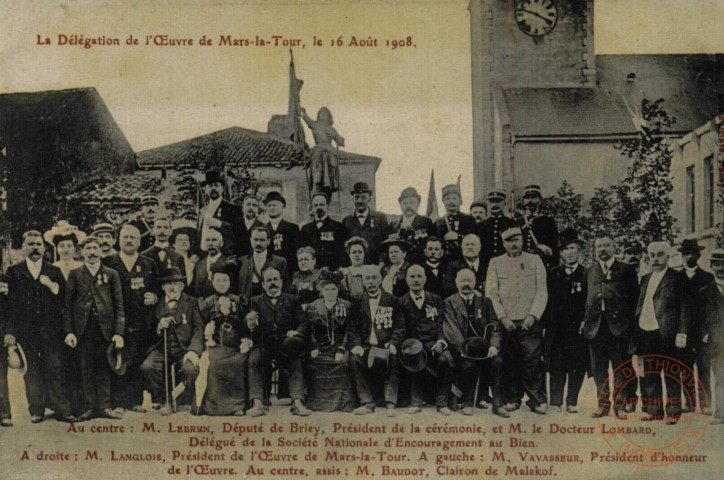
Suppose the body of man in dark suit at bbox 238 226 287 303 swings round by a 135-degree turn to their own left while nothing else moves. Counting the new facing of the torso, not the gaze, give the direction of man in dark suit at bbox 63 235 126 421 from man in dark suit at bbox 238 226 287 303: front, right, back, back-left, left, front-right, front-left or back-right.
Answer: back-left

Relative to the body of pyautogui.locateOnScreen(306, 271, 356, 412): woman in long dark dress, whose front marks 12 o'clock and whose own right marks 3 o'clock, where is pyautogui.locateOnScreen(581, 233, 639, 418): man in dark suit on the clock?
The man in dark suit is roughly at 9 o'clock from the woman in long dark dress.

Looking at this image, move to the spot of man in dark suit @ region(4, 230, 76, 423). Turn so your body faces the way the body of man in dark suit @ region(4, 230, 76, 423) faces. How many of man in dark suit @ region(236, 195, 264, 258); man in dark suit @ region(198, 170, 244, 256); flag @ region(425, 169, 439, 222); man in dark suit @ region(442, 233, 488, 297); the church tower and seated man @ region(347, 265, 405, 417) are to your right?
0

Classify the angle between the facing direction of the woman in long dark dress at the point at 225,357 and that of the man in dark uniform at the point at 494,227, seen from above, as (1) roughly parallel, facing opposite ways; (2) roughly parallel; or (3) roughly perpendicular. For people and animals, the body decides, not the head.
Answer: roughly parallel

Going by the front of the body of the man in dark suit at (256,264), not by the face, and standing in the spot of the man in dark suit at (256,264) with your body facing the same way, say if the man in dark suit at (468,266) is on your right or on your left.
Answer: on your left

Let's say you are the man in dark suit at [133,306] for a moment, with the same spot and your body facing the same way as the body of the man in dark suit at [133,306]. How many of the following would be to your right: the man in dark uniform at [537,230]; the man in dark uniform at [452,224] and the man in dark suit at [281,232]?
0

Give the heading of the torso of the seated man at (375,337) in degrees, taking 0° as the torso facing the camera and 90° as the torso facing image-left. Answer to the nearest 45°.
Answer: approximately 0°

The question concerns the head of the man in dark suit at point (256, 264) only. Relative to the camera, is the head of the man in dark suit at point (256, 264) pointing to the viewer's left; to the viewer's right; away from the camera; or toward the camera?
toward the camera

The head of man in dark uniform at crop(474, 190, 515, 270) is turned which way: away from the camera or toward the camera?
toward the camera

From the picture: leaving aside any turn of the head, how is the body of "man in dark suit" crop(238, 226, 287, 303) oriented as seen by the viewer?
toward the camera

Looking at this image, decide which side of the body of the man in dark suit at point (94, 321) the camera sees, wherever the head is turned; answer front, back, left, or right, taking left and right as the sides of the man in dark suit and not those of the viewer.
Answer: front

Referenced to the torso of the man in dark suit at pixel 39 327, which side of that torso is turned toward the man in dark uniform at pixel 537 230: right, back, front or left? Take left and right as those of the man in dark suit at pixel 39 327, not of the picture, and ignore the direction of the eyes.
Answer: left

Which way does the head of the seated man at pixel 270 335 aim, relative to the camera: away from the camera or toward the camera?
toward the camera

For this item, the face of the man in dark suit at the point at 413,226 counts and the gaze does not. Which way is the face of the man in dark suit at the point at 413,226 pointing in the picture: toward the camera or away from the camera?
toward the camera

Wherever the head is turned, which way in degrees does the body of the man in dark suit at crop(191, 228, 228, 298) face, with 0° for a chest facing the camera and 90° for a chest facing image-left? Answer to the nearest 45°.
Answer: approximately 0°
